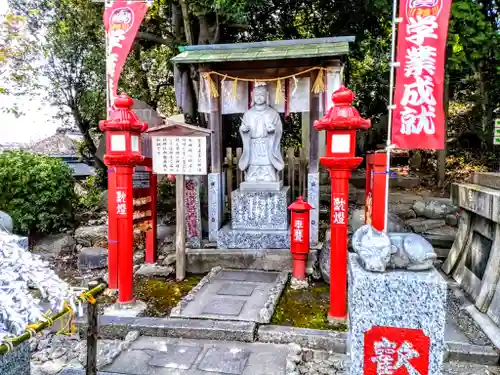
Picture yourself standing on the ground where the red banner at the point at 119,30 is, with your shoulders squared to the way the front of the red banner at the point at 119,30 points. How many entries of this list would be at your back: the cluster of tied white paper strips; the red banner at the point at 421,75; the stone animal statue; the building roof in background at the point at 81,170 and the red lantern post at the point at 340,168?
1

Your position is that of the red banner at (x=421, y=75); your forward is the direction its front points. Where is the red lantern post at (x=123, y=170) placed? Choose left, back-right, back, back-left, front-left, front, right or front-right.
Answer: right

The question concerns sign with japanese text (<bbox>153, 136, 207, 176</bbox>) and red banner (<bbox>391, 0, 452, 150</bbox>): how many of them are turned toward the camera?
2

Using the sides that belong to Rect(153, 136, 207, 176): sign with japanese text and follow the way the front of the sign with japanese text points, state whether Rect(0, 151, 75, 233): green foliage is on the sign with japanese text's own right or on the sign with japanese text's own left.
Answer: on the sign with japanese text's own right

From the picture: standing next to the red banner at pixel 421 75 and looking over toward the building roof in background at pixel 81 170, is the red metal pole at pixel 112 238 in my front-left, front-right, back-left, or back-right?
front-left

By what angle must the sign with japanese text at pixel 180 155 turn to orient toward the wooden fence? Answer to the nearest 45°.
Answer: approximately 135° to its left

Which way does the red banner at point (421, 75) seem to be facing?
toward the camera

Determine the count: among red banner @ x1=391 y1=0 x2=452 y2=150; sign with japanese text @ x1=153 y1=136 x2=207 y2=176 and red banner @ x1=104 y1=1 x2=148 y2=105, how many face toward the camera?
3

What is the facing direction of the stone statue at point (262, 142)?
toward the camera

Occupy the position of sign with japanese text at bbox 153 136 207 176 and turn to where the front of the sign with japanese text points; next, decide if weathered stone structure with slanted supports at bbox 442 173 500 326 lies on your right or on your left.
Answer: on your left

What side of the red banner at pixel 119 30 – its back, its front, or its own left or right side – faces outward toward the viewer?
front

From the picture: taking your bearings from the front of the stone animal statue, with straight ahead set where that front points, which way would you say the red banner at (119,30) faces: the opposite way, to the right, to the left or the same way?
to the left
